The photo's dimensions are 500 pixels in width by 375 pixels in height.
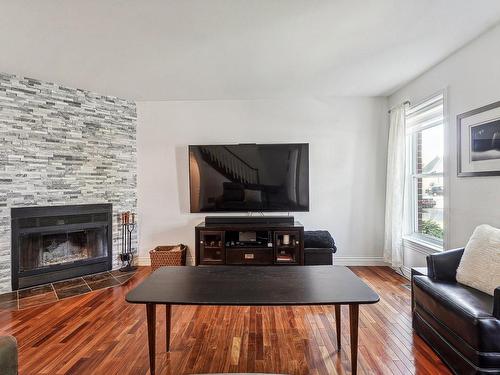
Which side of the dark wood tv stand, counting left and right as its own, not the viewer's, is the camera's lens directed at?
front

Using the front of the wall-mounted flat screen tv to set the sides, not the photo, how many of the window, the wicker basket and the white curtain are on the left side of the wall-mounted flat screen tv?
2

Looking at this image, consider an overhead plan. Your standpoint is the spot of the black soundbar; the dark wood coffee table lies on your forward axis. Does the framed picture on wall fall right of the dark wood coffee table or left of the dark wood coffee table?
left

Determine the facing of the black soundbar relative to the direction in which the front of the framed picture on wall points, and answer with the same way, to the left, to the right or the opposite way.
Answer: to the left

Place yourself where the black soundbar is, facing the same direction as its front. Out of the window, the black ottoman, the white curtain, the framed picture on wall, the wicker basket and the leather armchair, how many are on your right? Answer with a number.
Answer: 1

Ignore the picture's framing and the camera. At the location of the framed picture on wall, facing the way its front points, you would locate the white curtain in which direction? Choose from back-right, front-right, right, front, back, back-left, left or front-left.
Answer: right

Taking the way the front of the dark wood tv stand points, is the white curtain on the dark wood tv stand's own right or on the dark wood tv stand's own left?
on the dark wood tv stand's own left

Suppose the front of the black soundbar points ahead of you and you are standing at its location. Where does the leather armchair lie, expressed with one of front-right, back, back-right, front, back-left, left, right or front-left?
front-left

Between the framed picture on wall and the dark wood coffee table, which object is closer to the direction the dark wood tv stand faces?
the dark wood coffee table

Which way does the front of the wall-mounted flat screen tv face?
toward the camera

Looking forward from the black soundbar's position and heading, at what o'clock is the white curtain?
The white curtain is roughly at 9 o'clock from the black soundbar.

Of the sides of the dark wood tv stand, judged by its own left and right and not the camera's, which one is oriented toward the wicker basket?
right

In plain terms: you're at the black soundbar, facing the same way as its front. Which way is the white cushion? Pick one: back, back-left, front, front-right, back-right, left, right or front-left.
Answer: front-left

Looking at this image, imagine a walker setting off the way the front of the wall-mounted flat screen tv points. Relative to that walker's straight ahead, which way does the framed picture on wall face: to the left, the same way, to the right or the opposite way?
to the right

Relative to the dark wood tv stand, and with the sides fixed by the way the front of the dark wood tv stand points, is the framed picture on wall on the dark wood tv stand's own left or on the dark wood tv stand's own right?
on the dark wood tv stand's own left

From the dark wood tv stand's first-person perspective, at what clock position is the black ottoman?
The black ottoman is roughly at 9 o'clock from the dark wood tv stand.

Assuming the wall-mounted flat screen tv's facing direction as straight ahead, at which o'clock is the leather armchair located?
The leather armchair is roughly at 11 o'clock from the wall-mounted flat screen tv.

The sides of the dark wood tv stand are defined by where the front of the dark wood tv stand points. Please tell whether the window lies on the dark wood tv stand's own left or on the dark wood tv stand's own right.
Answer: on the dark wood tv stand's own left

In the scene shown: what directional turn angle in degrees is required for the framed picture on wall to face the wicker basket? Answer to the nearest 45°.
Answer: approximately 45° to its right
